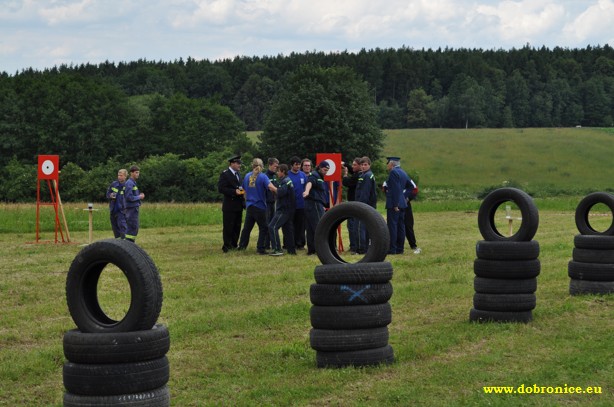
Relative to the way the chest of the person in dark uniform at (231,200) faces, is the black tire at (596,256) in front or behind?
in front

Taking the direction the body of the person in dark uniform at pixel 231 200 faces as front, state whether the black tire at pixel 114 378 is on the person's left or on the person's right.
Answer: on the person's right

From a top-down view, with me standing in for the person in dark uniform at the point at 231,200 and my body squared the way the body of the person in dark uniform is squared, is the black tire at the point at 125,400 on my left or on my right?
on my right

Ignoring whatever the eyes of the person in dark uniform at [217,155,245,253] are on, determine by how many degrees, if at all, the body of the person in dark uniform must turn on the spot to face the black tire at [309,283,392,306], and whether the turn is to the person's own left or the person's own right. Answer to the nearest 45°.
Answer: approximately 45° to the person's own right

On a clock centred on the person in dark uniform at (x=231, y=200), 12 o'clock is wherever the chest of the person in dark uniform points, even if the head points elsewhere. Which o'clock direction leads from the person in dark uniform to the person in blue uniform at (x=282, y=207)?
The person in blue uniform is roughly at 12 o'clock from the person in dark uniform.

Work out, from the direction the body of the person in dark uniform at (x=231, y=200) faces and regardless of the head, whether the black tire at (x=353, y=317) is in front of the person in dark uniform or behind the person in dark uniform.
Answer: in front

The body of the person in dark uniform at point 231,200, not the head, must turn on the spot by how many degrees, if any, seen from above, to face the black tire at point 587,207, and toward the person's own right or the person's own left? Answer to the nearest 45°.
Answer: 0° — they already face it

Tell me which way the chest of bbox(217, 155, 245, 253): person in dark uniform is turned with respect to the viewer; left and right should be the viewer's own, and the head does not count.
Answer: facing the viewer and to the right of the viewer

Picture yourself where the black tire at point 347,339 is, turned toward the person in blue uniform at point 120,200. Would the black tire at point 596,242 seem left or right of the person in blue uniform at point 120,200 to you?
right
